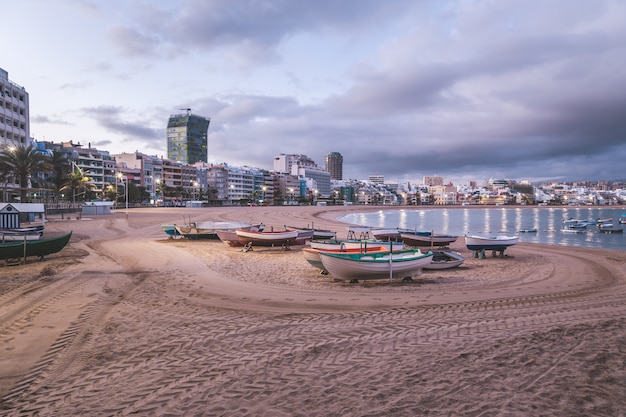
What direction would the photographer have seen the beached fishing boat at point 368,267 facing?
facing to the left of the viewer

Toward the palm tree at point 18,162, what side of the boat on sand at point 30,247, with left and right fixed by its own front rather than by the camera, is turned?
left

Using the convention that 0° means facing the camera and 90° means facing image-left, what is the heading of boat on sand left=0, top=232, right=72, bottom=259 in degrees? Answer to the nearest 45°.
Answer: approximately 270°

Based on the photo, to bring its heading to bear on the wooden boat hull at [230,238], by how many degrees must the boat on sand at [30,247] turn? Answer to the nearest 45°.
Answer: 0° — it already faces it

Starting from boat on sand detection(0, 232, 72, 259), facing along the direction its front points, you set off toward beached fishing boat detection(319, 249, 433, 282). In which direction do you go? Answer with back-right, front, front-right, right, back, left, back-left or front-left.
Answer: front-right

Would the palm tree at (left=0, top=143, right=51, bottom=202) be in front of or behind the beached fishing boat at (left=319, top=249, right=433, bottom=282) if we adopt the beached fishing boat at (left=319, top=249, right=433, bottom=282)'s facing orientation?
in front

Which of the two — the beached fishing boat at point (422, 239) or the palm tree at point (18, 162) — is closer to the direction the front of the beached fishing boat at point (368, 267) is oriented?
the palm tree

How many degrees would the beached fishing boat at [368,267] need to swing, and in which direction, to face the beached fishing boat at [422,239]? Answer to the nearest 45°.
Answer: approximately 90° to its right

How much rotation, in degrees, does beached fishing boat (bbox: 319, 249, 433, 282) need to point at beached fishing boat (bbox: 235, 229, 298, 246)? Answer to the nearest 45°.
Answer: approximately 45° to its right

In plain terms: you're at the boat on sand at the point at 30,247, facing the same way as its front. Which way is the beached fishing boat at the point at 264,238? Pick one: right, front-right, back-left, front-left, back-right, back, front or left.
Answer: front

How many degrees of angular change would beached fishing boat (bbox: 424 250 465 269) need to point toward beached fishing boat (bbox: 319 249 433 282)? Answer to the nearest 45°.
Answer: approximately 135° to its right

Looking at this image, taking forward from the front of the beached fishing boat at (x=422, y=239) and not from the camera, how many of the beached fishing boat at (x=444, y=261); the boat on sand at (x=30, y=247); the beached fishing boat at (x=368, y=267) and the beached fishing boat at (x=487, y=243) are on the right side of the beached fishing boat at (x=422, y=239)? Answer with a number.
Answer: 0

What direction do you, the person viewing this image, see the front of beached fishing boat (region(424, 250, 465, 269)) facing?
facing to the right of the viewer

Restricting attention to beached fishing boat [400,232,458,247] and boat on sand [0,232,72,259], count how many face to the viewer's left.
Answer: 1

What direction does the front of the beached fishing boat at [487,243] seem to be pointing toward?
to the viewer's right

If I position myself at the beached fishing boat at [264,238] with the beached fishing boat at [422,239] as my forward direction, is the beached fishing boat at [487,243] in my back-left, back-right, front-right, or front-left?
front-right

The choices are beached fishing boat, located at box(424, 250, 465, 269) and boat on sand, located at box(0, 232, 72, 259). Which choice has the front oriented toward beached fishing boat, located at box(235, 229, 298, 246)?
the boat on sand
